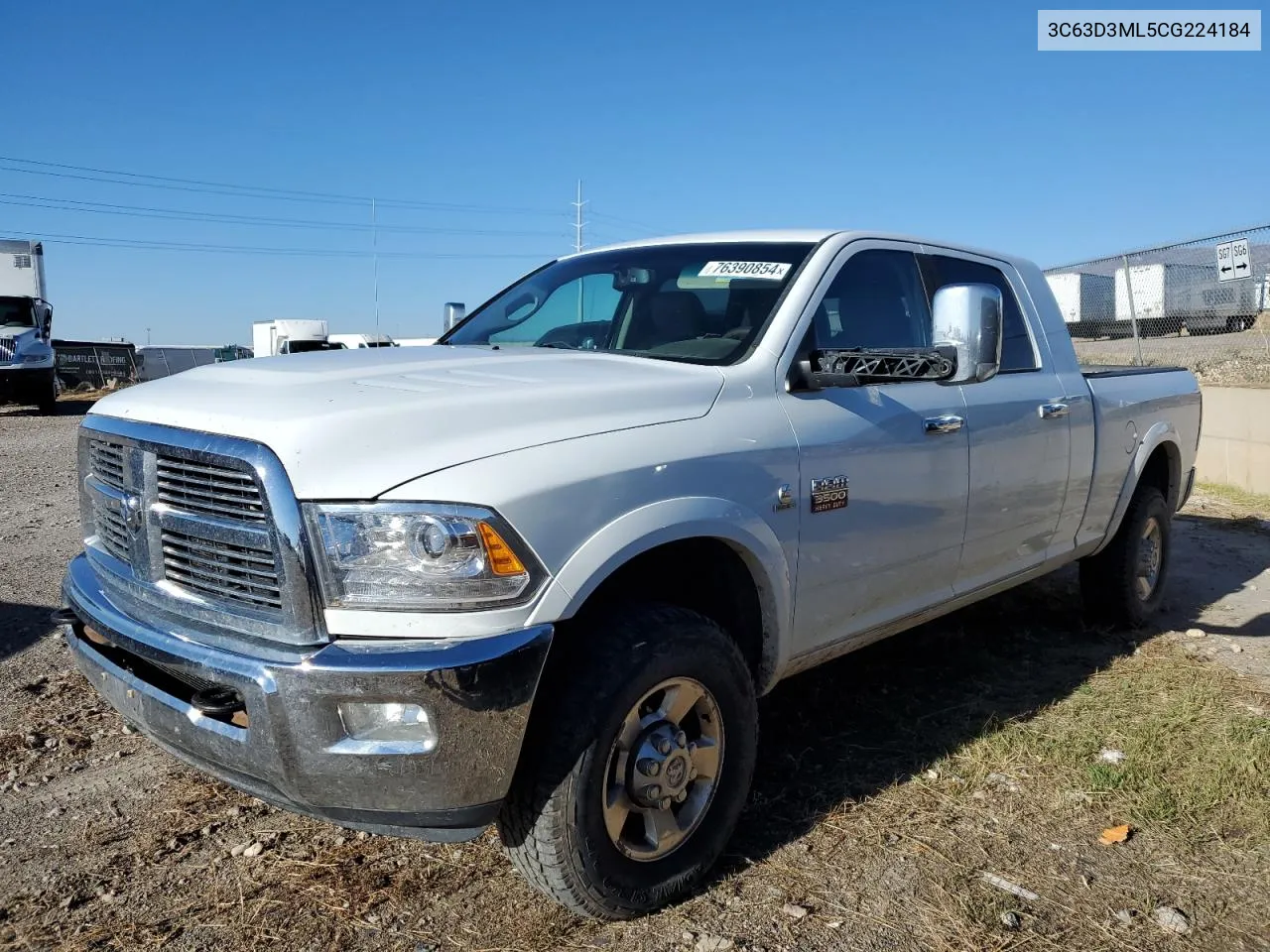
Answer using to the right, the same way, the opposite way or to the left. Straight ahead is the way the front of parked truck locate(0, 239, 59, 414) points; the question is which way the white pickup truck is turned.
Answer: to the right

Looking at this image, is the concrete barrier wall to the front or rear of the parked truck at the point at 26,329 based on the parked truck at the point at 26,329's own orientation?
to the front

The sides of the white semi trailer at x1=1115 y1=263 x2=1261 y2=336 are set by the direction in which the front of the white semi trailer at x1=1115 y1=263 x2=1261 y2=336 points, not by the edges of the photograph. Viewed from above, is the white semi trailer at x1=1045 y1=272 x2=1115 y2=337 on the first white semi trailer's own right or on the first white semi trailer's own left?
on the first white semi trailer's own right

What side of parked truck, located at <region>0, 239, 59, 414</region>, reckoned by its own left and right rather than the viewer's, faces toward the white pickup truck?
front

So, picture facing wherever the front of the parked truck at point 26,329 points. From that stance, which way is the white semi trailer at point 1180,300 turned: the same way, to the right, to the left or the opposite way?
to the right

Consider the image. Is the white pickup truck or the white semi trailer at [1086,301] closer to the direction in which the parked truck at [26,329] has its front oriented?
the white pickup truck

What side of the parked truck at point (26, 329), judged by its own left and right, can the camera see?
front

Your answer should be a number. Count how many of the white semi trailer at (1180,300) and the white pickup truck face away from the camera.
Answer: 0

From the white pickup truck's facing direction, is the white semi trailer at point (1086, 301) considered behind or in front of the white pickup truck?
behind

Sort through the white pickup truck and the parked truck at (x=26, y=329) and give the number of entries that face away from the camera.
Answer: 0

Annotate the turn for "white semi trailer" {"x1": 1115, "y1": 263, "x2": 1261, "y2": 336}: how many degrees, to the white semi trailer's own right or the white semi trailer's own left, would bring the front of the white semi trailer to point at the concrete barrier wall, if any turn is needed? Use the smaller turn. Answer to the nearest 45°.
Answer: approximately 45° to the white semi trailer's own left

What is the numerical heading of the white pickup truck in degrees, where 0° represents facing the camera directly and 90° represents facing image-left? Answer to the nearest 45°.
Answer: approximately 45°

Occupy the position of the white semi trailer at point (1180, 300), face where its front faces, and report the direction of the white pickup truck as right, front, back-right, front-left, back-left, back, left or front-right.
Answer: front-left

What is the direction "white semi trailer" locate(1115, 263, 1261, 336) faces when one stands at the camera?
facing the viewer and to the left of the viewer
